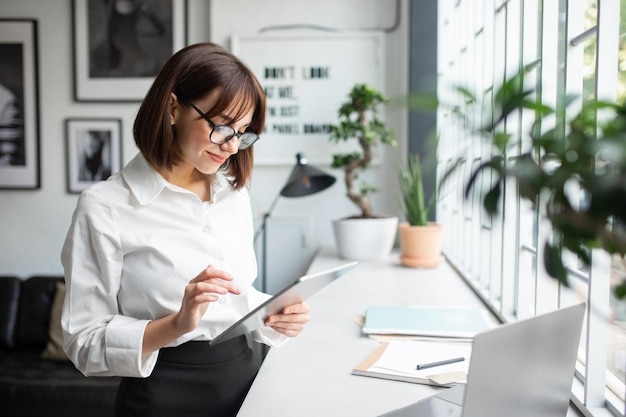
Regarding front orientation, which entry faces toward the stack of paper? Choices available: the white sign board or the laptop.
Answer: the white sign board

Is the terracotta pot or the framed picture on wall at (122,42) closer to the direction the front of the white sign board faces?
the terracotta pot

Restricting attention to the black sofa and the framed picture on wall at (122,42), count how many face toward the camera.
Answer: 2

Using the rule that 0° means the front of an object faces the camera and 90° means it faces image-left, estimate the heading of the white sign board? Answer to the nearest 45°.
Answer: approximately 0°
